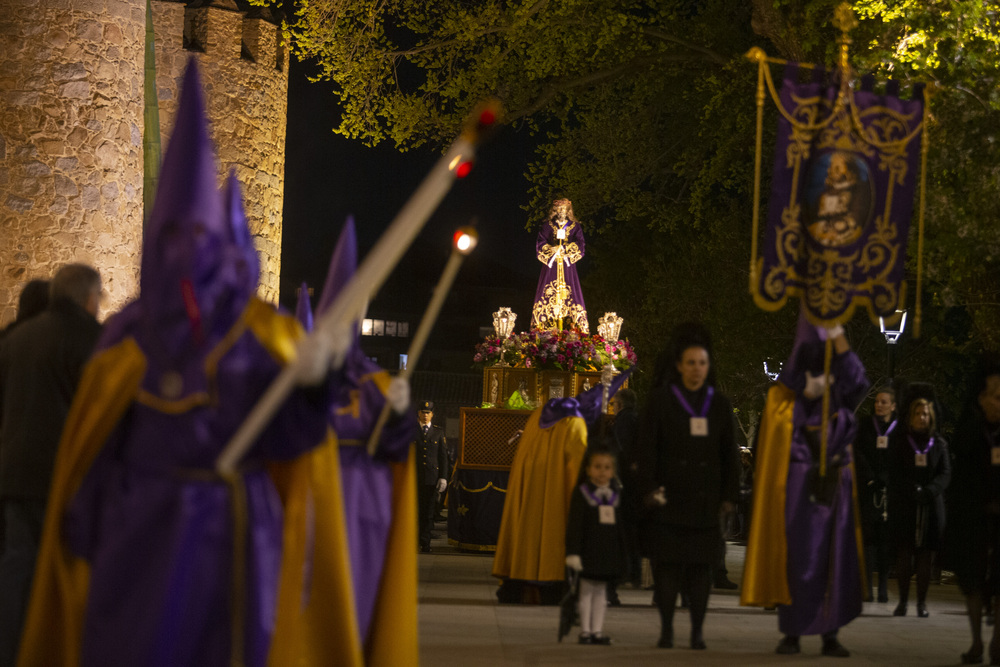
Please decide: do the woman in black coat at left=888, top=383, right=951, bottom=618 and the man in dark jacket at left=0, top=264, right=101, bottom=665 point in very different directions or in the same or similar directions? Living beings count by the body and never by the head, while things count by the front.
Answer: very different directions

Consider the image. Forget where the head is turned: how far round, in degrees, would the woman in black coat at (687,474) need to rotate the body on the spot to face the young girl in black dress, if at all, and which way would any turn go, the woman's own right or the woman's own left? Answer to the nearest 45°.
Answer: approximately 135° to the woman's own right

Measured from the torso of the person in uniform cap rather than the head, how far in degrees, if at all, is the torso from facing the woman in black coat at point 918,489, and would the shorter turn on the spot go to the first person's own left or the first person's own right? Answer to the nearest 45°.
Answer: approximately 45° to the first person's own left

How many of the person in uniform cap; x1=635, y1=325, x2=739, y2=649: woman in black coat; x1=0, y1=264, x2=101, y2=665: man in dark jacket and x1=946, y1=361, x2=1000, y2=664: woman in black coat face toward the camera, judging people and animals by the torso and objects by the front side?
3

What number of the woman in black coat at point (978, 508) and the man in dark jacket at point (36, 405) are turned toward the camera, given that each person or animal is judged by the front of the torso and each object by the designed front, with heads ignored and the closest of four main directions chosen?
1

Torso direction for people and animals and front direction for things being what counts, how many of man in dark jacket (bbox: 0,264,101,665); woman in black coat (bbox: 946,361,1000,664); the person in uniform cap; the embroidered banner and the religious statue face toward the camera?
4

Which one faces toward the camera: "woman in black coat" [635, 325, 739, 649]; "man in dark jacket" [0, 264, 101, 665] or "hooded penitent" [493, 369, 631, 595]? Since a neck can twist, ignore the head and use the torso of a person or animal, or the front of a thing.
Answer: the woman in black coat

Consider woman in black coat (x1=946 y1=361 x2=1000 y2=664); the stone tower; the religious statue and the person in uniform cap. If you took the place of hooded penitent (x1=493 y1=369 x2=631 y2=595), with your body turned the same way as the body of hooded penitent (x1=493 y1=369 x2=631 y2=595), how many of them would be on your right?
1

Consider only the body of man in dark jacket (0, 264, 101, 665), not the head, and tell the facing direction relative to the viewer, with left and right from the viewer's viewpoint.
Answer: facing away from the viewer and to the right of the viewer

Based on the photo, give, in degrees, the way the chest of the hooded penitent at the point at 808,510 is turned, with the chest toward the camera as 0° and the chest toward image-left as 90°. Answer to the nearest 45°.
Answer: approximately 315°

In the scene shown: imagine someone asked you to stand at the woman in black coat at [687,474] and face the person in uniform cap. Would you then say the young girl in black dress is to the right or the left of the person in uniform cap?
left

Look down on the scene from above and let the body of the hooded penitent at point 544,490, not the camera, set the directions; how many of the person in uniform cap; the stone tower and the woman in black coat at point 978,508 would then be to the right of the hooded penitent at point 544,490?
1

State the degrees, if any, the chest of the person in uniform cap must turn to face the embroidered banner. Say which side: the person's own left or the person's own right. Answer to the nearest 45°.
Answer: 0° — they already face it

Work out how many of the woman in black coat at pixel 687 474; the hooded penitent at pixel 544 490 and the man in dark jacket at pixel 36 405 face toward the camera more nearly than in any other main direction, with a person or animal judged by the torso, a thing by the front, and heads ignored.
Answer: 1
